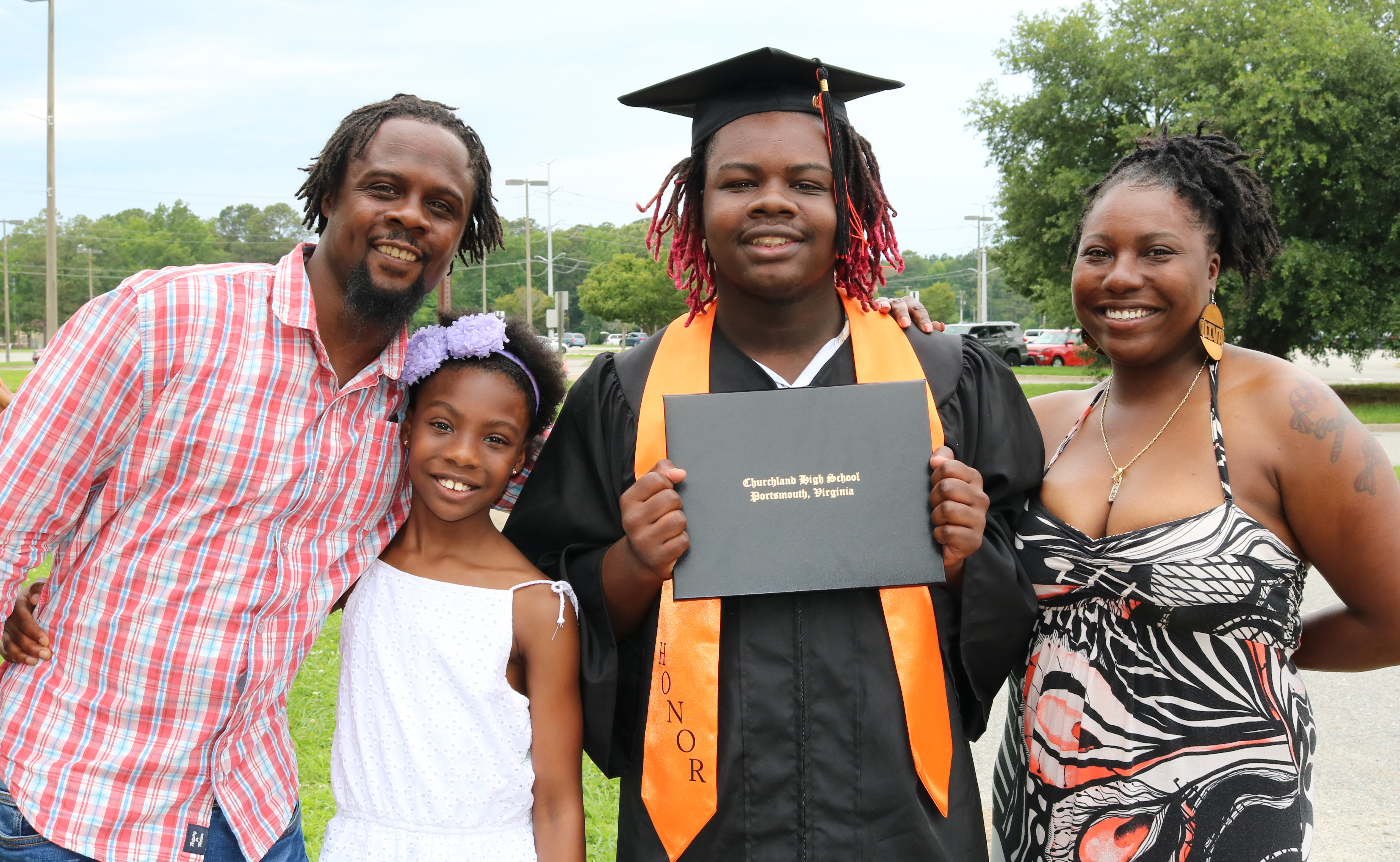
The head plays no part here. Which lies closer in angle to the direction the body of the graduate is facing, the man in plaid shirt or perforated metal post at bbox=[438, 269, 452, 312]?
the man in plaid shirt

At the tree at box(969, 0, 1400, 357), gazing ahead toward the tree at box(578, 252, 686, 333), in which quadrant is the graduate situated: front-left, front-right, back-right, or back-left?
back-left

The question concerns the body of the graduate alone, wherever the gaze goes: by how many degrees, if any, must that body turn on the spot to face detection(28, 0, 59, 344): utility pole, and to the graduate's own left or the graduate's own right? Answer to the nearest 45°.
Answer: approximately 135° to the graduate's own right

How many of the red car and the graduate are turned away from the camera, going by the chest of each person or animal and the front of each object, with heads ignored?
0

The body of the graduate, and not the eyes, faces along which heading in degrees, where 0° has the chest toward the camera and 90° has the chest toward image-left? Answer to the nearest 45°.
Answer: approximately 0°

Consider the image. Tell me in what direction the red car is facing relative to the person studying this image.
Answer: facing the viewer and to the left of the viewer
